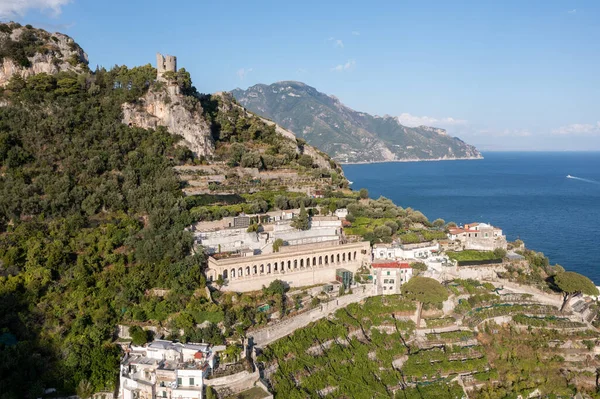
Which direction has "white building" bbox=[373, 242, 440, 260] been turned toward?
toward the camera

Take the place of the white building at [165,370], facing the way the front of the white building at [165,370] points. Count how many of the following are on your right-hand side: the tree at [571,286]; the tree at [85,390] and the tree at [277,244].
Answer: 1

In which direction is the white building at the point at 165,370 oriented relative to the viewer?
toward the camera

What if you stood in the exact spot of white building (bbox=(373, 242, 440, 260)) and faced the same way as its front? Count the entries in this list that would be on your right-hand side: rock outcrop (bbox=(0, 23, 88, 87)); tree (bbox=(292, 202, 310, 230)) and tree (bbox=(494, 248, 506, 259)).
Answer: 2

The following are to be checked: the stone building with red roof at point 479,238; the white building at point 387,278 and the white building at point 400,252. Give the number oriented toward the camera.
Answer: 3

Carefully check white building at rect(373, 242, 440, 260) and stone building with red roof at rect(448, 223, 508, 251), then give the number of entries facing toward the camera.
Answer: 2

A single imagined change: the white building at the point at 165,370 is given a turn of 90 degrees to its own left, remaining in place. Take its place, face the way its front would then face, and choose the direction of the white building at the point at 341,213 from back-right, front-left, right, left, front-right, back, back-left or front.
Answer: front-left

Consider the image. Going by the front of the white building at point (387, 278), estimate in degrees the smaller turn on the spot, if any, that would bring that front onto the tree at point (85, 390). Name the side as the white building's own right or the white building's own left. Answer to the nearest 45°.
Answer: approximately 45° to the white building's own right

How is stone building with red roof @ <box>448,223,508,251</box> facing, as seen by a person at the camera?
facing the viewer

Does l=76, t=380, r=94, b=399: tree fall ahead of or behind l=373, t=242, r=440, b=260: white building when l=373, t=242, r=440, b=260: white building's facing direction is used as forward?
ahead

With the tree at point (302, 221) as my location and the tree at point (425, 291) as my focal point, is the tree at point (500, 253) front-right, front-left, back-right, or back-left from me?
front-left

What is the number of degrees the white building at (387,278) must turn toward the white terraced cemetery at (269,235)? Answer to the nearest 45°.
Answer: approximately 90° to its right

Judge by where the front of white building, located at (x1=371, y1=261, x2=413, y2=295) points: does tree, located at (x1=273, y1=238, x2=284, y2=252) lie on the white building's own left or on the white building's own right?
on the white building's own right

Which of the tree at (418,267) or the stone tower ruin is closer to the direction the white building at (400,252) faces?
the tree

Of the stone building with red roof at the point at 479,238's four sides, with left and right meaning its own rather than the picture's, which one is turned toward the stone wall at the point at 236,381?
front

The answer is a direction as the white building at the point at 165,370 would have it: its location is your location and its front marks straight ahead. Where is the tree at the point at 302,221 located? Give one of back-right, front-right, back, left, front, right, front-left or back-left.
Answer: back-left
